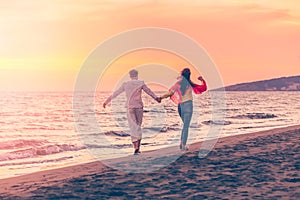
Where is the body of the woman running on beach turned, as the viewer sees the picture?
away from the camera

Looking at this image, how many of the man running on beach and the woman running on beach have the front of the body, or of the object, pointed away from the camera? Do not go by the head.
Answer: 2

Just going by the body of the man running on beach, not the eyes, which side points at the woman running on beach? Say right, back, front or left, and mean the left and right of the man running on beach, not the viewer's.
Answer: right

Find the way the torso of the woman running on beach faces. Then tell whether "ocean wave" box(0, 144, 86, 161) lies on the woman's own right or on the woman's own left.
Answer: on the woman's own left

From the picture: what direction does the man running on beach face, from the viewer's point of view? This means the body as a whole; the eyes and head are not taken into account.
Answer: away from the camera

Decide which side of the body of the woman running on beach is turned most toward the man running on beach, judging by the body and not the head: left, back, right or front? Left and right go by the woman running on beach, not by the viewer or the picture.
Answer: left
